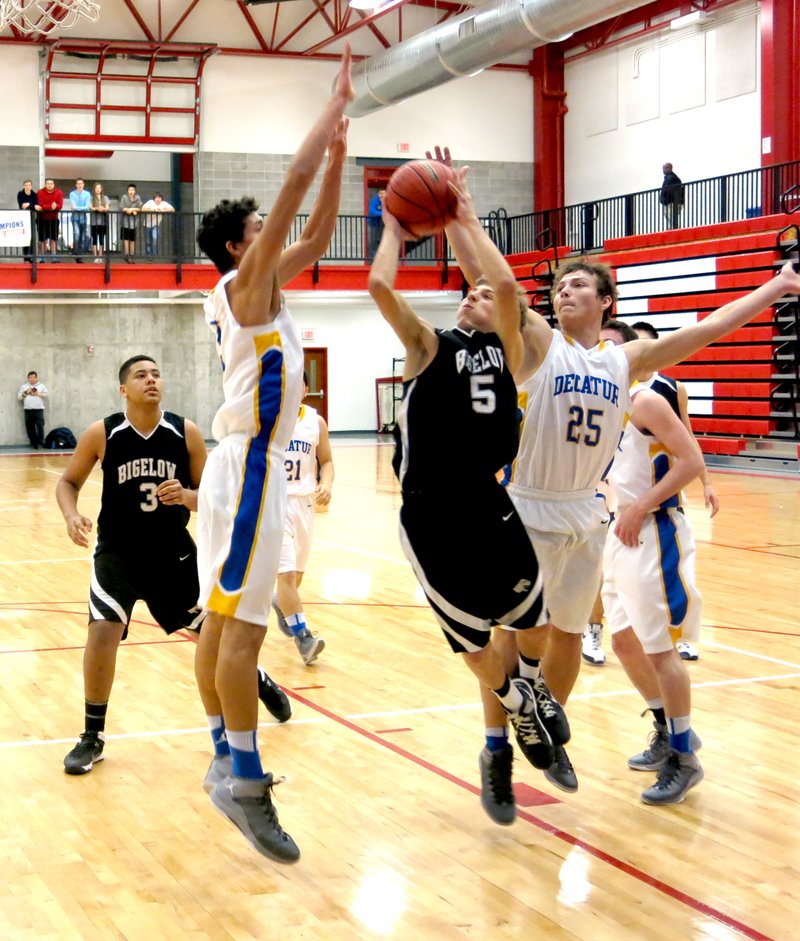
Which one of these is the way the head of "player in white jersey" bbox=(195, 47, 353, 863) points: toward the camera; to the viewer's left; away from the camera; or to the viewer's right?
to the viewer's right

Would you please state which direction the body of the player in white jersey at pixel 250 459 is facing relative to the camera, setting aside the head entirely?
to the viewer's right

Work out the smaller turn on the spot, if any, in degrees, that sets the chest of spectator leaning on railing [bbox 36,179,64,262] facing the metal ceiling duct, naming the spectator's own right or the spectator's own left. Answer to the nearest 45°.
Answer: approximately 45° to the spectator's own left

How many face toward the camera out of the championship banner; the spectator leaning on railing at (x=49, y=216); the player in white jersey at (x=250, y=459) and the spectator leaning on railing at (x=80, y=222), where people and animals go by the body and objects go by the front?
3
